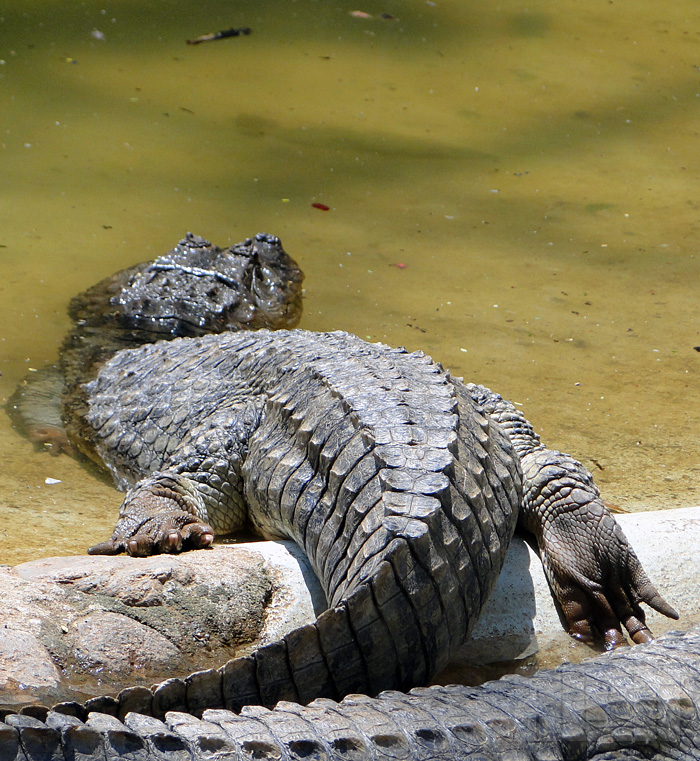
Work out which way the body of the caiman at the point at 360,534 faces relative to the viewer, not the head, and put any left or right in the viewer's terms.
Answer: facing away from the viewer and to the left of the viewer

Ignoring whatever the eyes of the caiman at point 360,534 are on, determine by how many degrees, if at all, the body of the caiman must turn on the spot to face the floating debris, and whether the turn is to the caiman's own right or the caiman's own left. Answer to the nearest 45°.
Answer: approximately 45° to the caiman's own right
